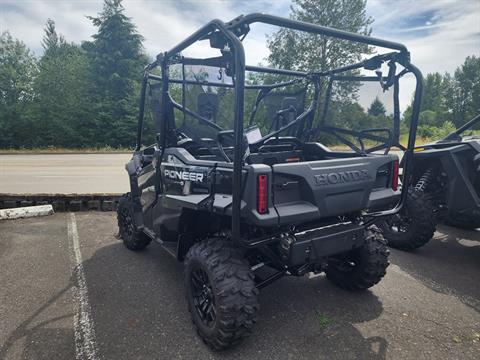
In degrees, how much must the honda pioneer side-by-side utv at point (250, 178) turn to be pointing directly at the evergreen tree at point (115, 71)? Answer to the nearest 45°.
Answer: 0° — it already faces it

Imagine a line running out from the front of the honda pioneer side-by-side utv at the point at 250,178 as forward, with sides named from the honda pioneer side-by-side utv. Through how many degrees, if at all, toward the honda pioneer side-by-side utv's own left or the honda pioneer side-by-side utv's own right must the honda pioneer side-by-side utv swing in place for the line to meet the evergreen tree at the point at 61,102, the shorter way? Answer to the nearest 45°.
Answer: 0° — it already faces it

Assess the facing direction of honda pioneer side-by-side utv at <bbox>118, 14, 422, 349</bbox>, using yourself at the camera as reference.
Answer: facing away from the viewer and to the left of the viewer

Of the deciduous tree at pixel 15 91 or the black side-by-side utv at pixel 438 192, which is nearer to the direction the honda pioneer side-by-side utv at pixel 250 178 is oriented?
the deciduous tree

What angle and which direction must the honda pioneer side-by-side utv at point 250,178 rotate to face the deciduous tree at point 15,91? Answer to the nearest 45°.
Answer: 0° — it already faces it

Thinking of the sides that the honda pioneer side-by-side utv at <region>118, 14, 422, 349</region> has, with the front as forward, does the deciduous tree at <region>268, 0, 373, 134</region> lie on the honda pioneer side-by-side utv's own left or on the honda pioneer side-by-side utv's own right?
on the honda pioneer side-by-side utv's own right

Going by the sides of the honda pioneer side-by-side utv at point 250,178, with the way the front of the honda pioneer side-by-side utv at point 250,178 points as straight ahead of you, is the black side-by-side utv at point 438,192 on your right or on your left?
on your right
